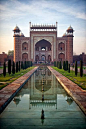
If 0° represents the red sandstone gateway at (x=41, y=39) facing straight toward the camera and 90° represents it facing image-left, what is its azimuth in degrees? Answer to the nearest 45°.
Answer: approximately 0°

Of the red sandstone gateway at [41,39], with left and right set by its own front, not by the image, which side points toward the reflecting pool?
front
